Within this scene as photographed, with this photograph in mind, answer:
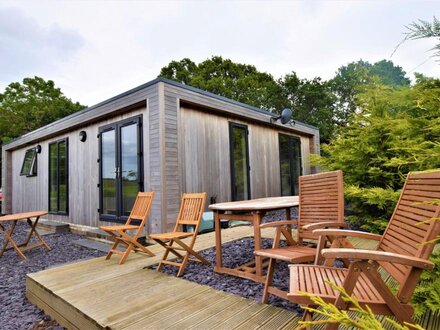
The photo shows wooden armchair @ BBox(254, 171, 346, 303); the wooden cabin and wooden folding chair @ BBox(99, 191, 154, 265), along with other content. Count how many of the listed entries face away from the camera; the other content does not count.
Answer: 0

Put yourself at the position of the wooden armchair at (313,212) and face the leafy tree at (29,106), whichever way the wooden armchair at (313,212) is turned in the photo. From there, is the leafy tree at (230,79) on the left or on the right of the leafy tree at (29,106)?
right

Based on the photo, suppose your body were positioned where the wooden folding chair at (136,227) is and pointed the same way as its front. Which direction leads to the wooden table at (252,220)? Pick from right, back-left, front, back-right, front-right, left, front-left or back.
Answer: left

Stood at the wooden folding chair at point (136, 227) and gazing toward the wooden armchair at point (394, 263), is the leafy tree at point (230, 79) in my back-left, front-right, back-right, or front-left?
back-left

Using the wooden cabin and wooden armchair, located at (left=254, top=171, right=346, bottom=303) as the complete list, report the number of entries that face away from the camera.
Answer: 0

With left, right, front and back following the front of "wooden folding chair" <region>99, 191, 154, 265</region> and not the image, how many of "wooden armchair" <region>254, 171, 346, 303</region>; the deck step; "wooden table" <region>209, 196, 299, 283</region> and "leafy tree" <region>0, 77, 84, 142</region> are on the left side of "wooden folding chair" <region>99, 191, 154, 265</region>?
2

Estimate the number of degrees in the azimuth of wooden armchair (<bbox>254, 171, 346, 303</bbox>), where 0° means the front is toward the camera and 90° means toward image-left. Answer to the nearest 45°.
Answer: approximately 45°

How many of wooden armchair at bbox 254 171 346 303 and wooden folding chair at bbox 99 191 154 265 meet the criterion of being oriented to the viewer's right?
0

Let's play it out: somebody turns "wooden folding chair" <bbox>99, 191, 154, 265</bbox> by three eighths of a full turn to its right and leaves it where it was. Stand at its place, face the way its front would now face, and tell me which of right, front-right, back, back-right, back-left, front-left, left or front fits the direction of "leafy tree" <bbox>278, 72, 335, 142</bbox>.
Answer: front-right

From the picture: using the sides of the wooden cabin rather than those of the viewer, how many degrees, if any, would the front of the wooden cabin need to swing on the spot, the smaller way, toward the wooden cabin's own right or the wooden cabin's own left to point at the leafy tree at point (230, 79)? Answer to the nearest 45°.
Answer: approximately 135° to the wooden cabin's own right

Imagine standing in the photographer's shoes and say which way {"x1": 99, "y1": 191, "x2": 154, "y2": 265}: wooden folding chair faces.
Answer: facing the viewer and to the left of the viewer

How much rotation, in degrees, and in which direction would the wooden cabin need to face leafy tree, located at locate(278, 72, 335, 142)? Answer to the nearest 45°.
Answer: approximately 180°

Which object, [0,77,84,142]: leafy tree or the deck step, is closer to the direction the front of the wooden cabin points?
the deck step
